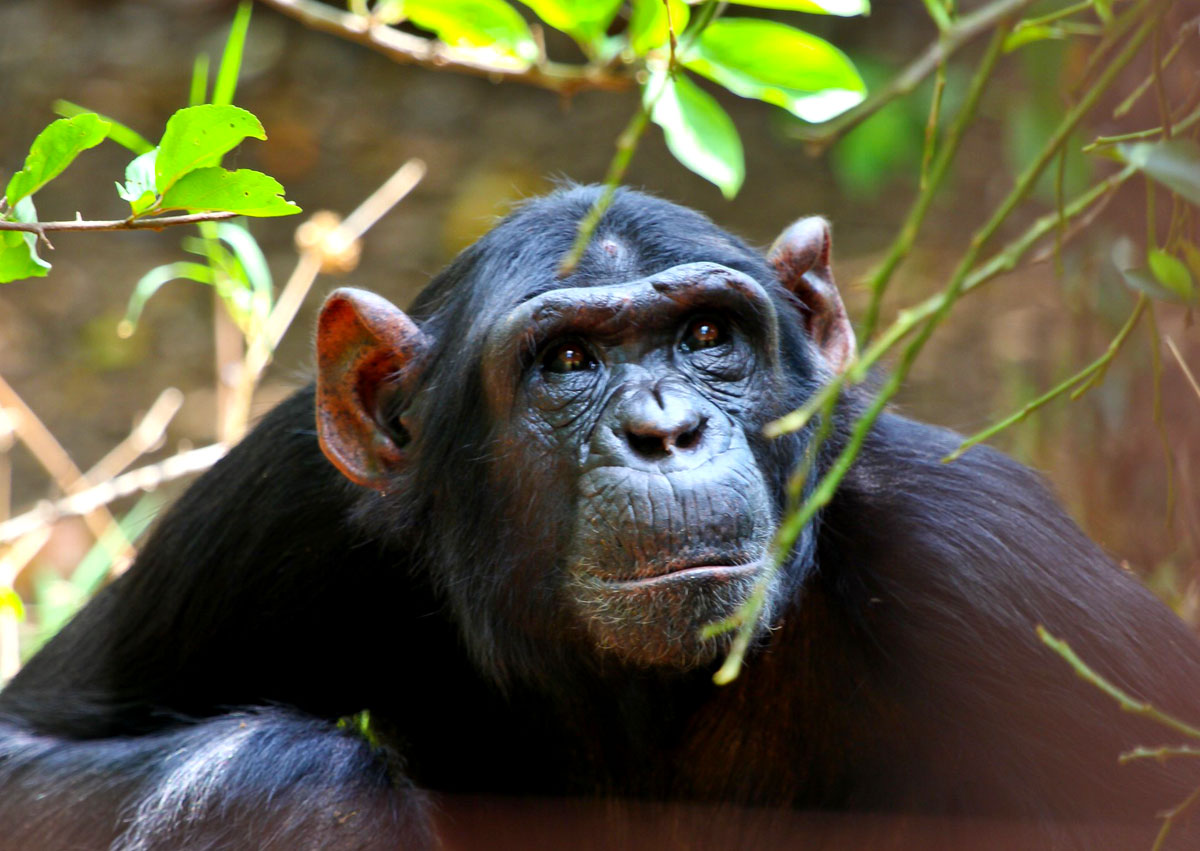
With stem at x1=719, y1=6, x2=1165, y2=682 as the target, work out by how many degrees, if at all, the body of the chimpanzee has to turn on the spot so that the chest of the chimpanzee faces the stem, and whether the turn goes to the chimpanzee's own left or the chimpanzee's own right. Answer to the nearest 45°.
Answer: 0° — it already faces it

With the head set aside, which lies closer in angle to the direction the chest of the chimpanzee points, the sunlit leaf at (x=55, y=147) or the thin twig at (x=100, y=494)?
the sunlit leaf

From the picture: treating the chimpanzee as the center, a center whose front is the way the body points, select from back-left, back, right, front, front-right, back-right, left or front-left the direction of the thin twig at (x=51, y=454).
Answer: back-right

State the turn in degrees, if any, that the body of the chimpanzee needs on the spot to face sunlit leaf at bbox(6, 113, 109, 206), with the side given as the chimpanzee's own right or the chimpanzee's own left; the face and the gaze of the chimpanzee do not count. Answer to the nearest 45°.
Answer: approximately 45° to the chimpanzee's own right

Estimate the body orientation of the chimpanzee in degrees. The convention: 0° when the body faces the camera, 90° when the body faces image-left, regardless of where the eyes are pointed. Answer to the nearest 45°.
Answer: approximately 0°

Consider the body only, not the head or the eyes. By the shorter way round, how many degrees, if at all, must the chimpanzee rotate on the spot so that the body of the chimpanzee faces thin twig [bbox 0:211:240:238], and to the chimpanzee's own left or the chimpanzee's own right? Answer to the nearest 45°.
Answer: approximately 45° to the chimpanzee's own right
